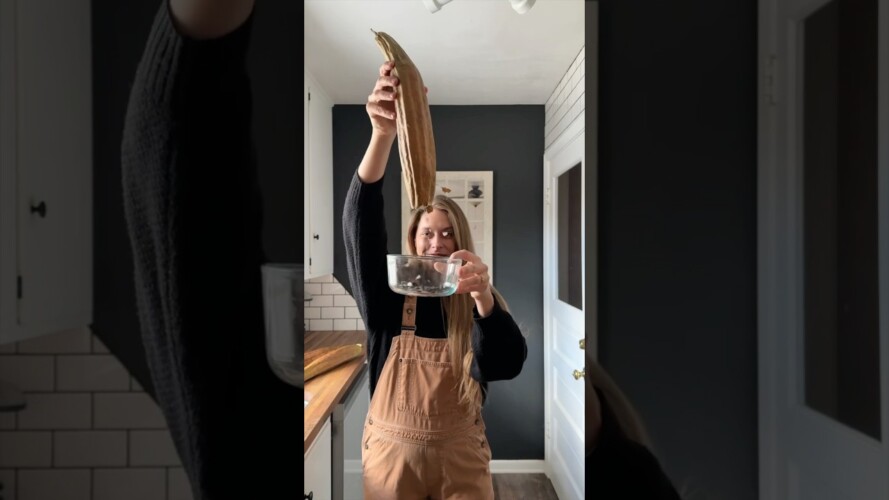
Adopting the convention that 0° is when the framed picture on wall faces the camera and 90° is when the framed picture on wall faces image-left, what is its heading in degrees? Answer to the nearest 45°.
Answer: approximately 0°

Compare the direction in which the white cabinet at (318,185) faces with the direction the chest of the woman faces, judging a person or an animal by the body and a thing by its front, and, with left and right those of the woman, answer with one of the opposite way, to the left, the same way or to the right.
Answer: to the left

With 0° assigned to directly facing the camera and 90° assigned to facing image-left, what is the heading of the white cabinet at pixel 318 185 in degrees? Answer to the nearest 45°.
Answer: approximately 270°

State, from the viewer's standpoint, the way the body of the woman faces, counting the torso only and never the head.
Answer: toward the camera

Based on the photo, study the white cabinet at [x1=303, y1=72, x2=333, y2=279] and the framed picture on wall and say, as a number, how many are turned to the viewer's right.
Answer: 1

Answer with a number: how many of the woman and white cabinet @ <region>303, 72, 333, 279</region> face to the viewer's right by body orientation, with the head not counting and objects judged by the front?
1
